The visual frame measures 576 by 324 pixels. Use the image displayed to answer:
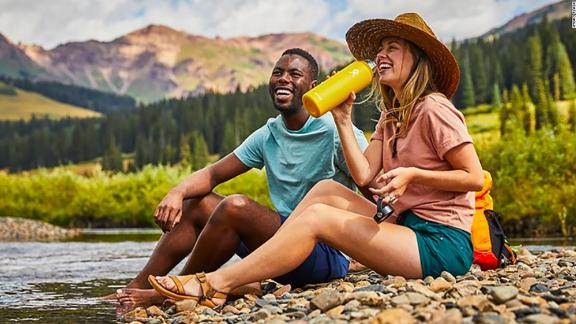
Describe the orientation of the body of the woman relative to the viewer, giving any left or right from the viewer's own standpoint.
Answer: facing to the left of the viewer

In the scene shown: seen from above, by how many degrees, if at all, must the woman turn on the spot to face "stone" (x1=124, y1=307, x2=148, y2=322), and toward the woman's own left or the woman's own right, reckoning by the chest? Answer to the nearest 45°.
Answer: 0° — they already face it

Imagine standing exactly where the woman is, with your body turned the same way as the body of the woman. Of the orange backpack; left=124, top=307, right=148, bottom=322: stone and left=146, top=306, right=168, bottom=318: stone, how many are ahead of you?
2

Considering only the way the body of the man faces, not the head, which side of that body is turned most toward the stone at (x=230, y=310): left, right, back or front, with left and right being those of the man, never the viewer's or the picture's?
front

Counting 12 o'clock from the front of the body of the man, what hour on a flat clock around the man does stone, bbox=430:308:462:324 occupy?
The stone is roughly at 10 o'clock from the man.

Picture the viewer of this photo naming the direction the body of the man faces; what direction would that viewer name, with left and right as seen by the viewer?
facing the viewer and to the left of the viewer

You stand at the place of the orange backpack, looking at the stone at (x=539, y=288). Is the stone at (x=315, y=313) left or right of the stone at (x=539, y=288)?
right

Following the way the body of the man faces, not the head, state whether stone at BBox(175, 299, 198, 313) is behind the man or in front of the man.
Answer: in front

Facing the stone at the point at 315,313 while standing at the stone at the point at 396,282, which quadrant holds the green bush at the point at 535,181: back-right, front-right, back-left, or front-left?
back-right
